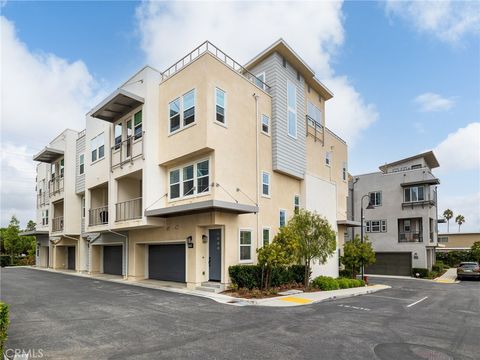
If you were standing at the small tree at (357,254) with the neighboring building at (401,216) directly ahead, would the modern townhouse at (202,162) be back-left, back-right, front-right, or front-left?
back-left

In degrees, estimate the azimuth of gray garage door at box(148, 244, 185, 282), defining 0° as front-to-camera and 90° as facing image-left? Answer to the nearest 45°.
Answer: approximately 45°

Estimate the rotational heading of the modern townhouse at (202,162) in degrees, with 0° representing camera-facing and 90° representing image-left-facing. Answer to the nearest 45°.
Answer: approximately 45°

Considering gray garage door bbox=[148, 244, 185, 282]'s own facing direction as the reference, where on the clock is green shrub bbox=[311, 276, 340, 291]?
The green shrub is roughly at 8 o'clock from the gray garage door.

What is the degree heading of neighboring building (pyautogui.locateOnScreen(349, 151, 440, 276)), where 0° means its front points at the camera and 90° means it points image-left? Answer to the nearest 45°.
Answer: approximately 0°
